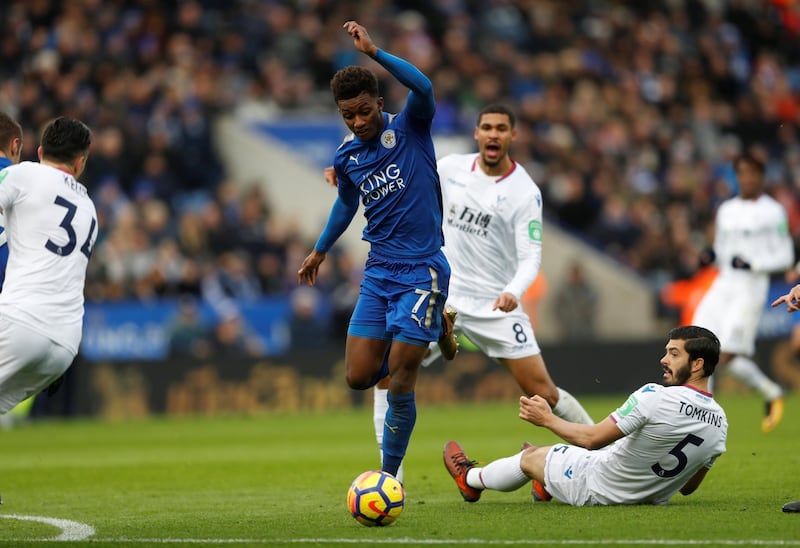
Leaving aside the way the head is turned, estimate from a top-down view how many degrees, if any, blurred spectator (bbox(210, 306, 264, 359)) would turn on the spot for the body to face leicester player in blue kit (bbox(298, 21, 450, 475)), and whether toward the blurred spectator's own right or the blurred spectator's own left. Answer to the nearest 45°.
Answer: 0° — they already face them

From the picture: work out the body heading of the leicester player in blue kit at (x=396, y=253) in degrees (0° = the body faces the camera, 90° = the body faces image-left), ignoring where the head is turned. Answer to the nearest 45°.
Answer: approximately 45°

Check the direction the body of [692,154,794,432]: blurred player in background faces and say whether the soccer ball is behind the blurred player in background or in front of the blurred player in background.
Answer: in front

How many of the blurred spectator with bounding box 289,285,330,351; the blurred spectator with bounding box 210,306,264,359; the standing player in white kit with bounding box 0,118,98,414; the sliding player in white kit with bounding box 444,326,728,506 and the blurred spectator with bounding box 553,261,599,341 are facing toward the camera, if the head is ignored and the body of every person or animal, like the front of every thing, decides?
3

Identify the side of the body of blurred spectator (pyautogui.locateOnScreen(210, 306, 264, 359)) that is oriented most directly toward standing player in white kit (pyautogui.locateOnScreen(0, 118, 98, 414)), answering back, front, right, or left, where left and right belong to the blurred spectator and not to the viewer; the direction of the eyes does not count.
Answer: front

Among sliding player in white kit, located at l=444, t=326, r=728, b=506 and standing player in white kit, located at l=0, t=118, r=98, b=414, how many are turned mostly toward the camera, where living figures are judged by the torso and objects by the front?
0

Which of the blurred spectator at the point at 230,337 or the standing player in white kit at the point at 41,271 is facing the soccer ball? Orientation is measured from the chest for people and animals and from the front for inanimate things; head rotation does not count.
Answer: the blurred spectator

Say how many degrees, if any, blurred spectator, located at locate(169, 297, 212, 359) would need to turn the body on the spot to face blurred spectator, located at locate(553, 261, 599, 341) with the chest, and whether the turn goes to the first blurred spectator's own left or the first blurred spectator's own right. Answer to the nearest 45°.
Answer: approximately 90° to the first blurred spectator's own left

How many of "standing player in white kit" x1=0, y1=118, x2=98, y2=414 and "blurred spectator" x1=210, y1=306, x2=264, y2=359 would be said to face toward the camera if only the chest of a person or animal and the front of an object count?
1

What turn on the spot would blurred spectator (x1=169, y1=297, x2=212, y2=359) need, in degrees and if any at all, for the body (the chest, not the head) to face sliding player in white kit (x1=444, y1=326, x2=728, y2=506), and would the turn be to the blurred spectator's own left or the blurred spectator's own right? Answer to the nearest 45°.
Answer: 0° — they already face them

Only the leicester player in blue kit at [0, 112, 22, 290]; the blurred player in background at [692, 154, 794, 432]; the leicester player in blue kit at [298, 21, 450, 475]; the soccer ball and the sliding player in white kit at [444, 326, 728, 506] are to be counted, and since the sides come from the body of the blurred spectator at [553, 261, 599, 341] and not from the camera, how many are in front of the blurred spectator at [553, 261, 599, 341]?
5

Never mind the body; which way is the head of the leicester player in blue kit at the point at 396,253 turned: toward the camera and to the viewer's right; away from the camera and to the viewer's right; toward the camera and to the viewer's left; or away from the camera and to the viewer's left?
toward the camera and to the viewer's left

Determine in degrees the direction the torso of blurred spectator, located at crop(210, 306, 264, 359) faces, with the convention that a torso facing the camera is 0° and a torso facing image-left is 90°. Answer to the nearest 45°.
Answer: approximately 0°

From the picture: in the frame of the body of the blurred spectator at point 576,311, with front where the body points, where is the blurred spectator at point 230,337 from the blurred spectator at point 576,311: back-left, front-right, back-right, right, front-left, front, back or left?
front-right

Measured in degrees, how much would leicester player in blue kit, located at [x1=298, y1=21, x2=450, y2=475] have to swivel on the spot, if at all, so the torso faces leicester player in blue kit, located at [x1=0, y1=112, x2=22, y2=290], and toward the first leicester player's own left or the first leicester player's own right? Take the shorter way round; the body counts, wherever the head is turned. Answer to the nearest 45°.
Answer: approximately 45° to the first leicester player's own right
